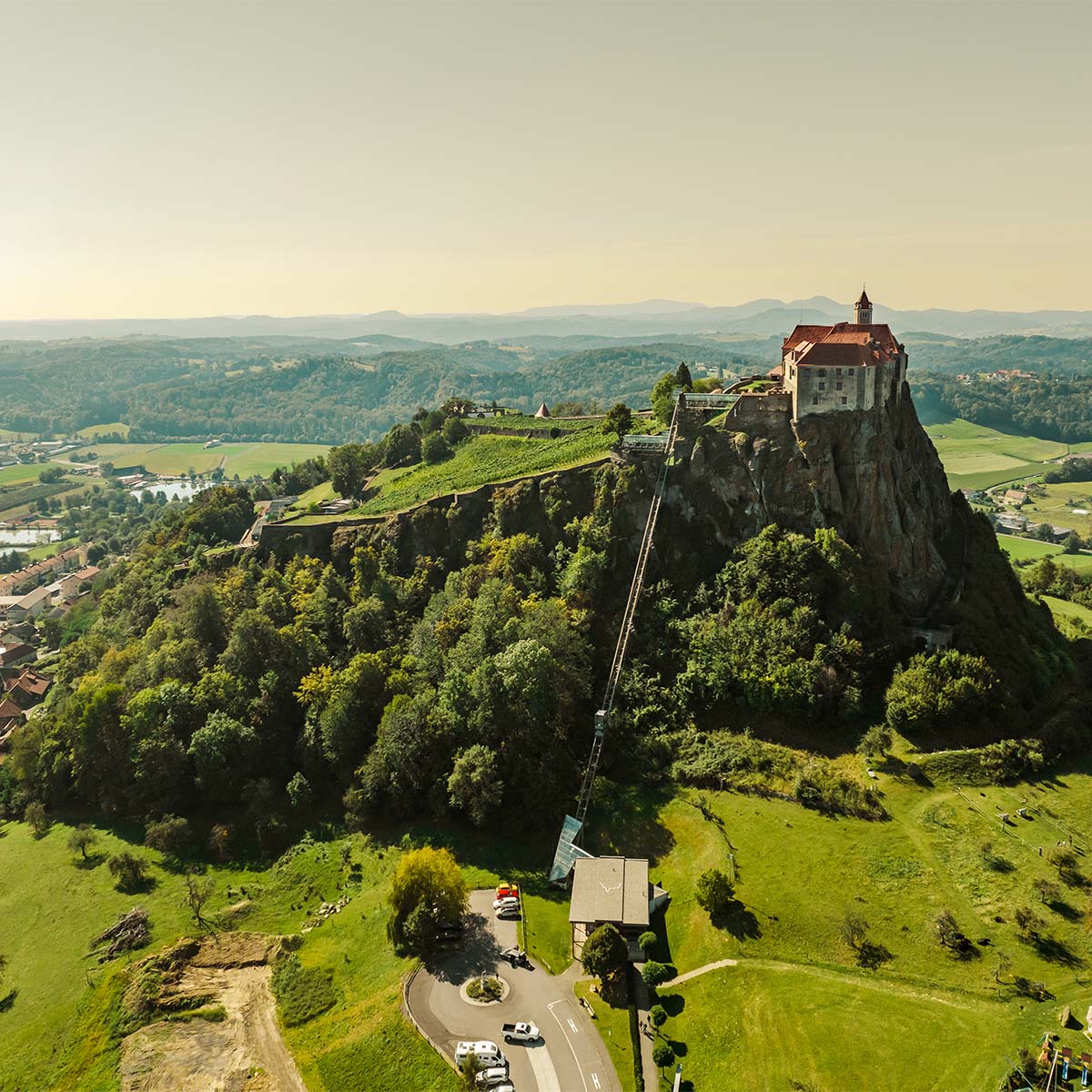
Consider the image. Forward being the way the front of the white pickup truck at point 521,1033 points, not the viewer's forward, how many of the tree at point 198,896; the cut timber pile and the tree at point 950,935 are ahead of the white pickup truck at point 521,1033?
1

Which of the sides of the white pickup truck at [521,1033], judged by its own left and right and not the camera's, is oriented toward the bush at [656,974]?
front

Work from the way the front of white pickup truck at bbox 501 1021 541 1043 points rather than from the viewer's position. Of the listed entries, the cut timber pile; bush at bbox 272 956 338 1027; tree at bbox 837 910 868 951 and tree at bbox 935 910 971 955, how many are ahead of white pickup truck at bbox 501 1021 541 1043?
2

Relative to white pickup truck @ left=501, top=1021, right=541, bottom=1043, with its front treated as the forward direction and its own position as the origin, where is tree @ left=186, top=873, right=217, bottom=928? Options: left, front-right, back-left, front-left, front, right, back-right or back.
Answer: back-left

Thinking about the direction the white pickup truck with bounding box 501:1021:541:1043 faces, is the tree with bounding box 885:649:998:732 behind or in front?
in front

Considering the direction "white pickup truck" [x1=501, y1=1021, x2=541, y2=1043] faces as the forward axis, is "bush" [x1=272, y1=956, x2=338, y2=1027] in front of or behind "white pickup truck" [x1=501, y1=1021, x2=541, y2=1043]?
behind

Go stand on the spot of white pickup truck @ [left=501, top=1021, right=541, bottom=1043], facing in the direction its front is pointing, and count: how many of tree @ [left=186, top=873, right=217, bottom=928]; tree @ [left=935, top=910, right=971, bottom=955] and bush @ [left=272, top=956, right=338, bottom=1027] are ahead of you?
1

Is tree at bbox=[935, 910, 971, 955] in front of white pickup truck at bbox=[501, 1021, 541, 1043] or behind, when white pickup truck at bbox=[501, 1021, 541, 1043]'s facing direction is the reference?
in front

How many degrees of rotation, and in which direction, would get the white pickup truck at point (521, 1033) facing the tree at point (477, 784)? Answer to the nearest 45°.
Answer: approximately 90° to its left

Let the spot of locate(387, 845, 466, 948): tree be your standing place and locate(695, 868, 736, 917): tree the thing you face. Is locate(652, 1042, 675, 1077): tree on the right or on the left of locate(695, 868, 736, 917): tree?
right

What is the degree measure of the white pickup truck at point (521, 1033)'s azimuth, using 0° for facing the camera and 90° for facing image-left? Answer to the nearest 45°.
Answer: approximately 270°

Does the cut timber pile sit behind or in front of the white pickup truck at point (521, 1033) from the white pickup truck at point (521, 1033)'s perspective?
behind

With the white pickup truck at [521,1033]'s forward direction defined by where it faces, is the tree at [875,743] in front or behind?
in front

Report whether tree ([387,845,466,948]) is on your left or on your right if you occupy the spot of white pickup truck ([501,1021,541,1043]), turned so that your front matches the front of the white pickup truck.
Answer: on your left

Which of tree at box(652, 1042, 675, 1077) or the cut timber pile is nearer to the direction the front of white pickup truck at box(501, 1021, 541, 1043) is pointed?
the tree

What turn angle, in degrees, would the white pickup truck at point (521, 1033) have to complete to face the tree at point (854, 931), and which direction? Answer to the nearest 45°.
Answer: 0° — it already faces it
